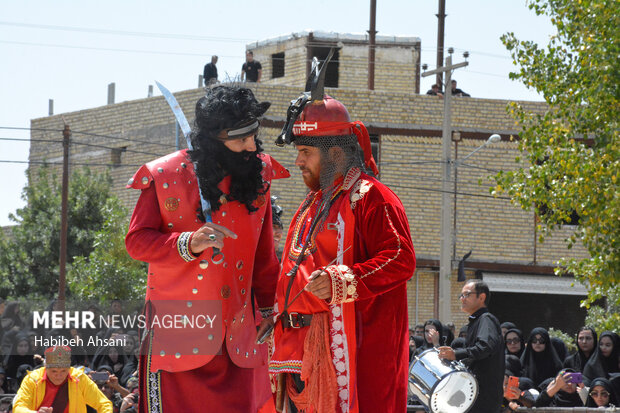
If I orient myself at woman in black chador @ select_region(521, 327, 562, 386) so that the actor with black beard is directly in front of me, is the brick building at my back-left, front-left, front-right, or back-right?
back-right

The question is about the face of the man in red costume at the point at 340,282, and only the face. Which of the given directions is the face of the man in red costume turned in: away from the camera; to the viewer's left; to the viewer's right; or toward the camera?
to the viewer's left

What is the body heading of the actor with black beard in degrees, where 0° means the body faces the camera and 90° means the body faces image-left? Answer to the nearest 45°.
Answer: approximately 315°

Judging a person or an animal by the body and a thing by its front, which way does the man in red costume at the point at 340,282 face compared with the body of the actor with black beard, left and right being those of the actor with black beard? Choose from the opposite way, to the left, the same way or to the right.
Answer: to the right

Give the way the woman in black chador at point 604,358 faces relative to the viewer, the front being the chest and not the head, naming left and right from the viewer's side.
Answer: facing the viewer and to the left of the viewer

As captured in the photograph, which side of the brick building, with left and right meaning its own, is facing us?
front

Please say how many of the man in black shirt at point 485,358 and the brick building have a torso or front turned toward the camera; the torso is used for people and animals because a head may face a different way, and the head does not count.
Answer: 1

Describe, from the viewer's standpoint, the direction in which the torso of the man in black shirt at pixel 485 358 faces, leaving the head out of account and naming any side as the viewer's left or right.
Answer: facing to the left of the viewer

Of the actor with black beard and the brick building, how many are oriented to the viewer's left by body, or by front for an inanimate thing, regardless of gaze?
0

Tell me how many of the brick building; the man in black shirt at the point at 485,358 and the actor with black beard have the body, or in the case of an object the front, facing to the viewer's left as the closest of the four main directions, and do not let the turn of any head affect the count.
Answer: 1

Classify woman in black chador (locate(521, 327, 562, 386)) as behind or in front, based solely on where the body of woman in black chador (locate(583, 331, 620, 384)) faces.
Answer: in front

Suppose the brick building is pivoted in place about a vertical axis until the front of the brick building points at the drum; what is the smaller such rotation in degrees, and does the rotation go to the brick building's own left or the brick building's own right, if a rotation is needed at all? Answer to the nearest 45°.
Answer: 0° — it already faces it

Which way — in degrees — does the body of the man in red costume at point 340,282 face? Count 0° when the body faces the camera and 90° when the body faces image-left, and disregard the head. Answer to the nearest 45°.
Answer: approximately 45°
